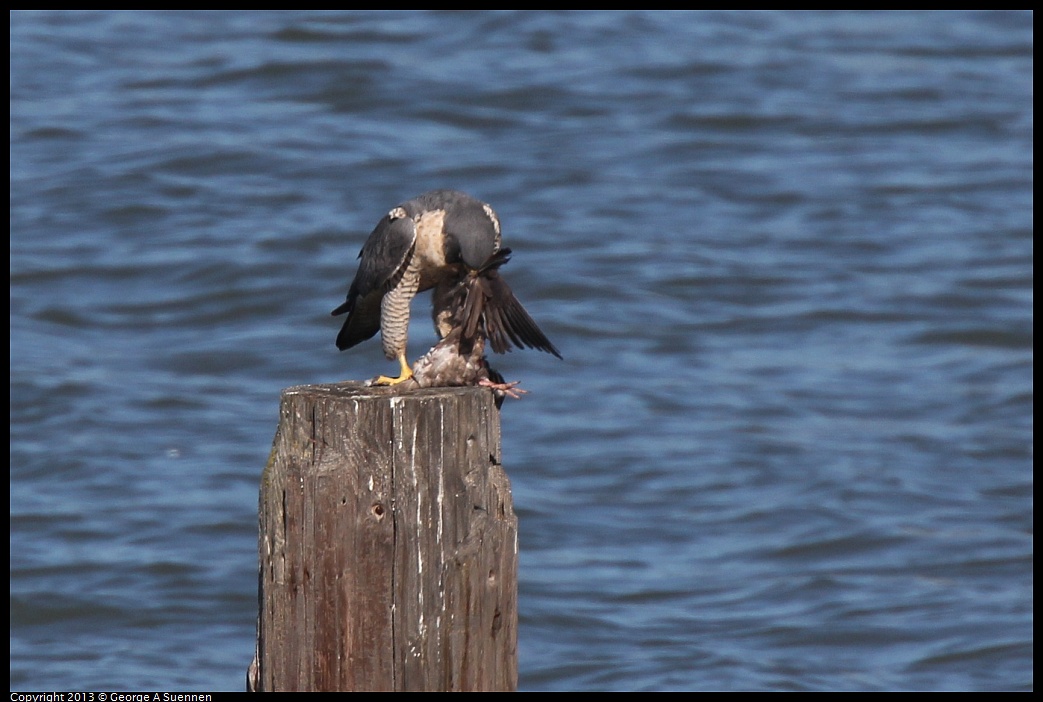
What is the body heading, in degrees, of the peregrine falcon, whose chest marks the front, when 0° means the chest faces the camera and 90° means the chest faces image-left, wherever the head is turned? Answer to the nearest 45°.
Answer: approximately 315°
